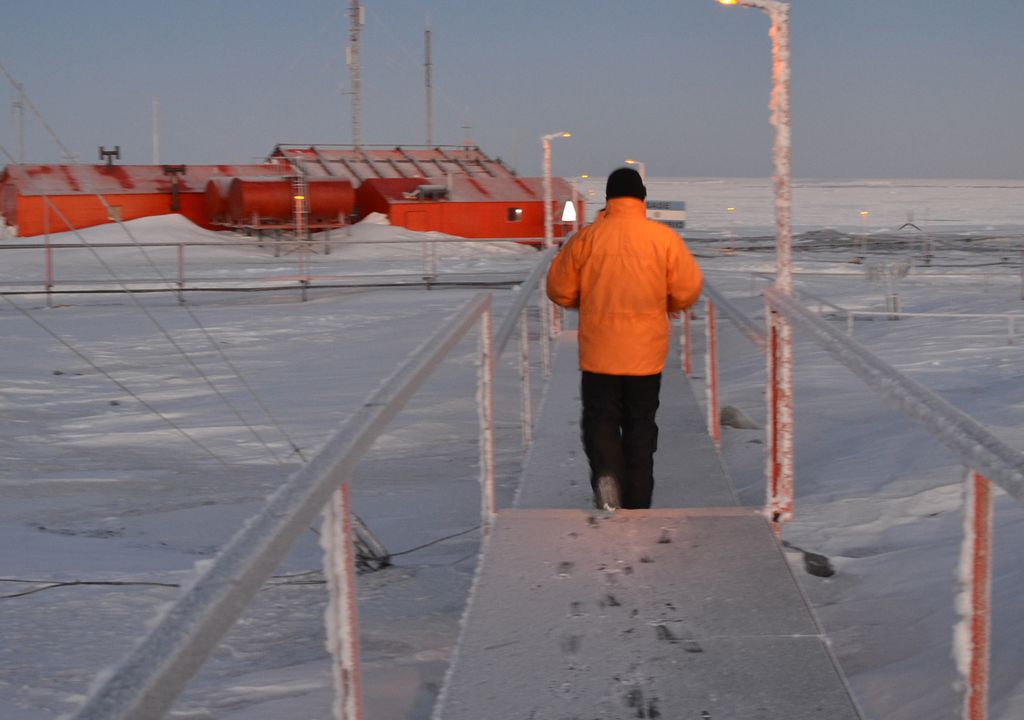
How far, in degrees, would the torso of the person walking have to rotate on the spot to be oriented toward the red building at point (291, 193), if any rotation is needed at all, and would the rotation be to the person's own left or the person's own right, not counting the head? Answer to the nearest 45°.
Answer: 0° — they already face it

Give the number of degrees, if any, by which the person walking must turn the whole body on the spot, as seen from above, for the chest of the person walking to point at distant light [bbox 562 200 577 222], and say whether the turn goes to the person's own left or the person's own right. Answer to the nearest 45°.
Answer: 0° — they already face it

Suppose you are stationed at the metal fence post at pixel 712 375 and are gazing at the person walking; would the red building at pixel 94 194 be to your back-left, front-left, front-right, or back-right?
back-right

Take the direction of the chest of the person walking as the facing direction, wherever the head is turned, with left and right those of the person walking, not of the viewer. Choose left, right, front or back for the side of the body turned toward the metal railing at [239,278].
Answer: front

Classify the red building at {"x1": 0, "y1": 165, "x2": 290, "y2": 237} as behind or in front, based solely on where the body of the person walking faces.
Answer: in front

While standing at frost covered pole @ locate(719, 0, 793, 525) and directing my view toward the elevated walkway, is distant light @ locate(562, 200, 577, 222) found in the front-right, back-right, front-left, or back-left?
back-right

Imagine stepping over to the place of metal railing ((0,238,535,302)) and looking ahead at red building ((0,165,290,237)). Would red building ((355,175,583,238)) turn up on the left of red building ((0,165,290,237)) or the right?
right

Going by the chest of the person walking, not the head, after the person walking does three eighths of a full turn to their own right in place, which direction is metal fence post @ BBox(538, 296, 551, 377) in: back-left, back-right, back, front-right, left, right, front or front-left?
back-left

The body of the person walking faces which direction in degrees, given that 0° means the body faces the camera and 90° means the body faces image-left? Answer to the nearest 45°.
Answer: approximately 180°

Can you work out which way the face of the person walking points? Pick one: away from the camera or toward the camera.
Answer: away from the camera

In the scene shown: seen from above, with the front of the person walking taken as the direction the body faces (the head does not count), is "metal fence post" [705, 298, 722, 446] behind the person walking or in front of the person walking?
in front
